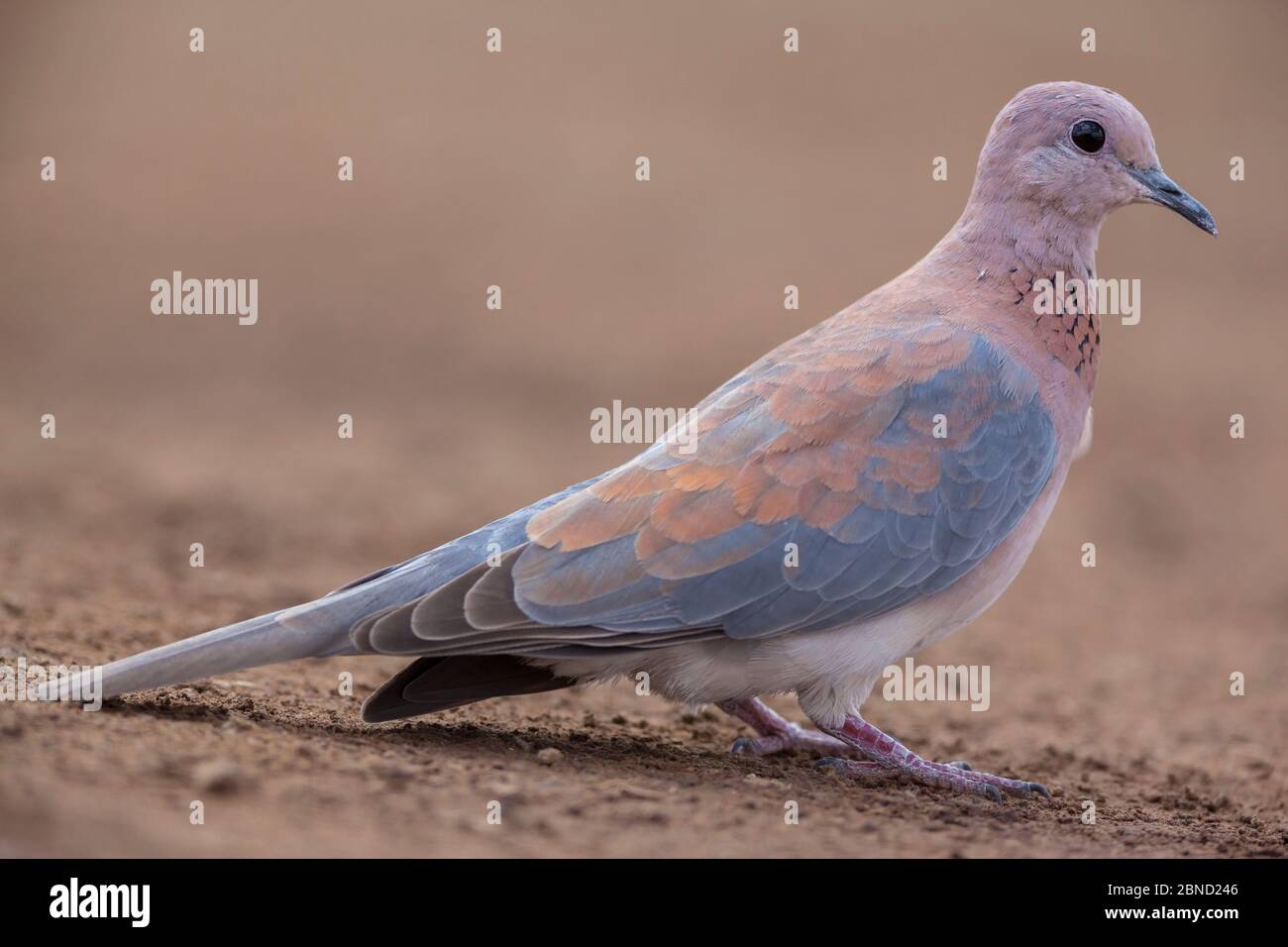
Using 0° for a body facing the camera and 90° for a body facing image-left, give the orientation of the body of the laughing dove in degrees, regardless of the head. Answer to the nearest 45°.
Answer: approximately 270°
